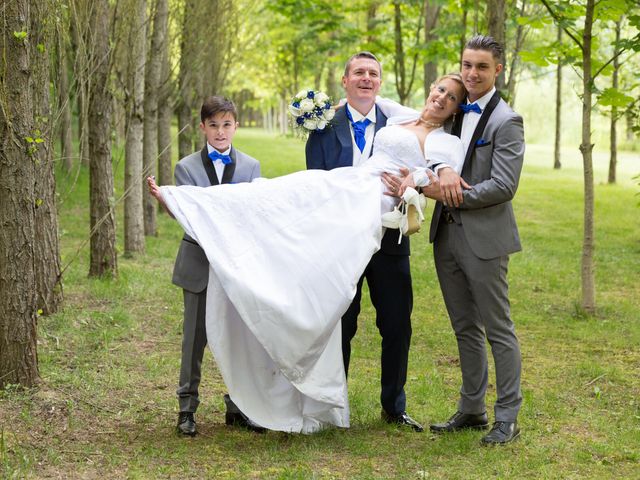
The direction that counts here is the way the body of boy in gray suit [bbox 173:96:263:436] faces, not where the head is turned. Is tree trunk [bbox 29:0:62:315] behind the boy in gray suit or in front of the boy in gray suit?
behind

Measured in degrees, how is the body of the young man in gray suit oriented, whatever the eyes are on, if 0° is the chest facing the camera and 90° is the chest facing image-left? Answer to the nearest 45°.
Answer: approximately 45°

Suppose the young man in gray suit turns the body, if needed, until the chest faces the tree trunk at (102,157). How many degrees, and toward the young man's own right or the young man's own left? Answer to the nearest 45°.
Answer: approximately 90° to the young man's own right

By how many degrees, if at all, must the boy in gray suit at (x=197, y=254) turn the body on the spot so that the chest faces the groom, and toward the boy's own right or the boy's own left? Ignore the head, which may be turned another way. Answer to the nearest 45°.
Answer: approximately 90° to the boy's own left

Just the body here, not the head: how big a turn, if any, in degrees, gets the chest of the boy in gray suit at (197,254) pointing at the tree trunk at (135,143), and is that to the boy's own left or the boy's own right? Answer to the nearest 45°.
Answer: approximately 180°

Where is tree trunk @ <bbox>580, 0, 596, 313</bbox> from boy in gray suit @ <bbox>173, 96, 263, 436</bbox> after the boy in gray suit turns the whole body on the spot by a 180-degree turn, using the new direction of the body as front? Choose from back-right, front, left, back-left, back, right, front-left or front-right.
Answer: front-right

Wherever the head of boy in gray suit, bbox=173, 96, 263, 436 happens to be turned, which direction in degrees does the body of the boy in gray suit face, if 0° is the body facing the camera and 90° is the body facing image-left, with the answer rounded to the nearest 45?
approximately 0°

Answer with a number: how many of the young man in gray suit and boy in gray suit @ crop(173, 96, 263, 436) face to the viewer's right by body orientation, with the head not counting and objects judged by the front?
0

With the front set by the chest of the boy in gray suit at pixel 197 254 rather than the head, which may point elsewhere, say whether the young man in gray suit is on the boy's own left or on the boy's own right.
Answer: on the boy's own left
